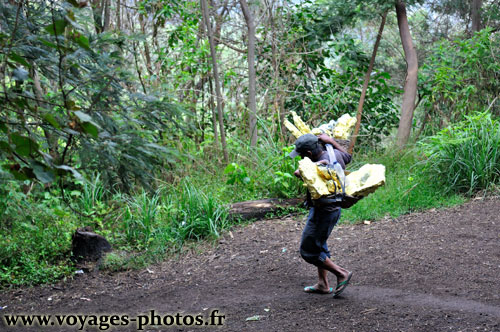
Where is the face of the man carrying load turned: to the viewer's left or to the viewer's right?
to the viewer's left

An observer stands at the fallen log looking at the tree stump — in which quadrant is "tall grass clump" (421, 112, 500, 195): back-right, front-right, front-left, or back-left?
back-left

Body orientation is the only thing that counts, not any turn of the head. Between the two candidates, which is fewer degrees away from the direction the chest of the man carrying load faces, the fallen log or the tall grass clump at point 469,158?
the fallen log

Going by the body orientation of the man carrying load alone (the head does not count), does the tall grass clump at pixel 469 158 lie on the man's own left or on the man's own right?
on the man's own right

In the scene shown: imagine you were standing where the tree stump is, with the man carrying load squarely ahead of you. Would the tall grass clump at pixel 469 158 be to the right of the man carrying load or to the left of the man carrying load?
left

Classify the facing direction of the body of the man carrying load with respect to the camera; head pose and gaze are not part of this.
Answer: to the viewer's left

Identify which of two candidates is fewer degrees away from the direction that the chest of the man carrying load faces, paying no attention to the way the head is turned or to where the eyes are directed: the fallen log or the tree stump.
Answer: the tree stump

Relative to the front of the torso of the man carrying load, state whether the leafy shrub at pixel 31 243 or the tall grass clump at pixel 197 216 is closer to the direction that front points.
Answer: the leafy shrub

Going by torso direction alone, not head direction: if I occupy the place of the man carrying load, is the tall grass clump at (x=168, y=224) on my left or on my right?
on my right

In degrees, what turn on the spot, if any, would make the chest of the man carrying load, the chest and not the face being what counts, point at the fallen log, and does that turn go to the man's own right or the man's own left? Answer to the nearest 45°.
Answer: approximately 90° to the man's own right

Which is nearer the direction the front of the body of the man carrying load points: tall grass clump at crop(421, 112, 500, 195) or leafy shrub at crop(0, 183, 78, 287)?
the leafy shrub

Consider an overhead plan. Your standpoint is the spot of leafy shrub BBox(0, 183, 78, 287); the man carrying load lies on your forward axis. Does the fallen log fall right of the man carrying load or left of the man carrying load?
left
